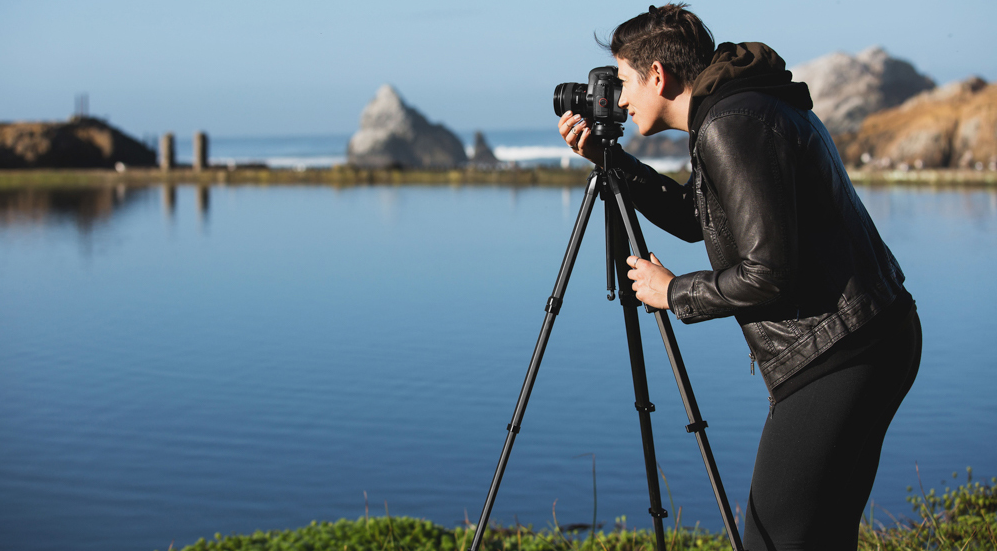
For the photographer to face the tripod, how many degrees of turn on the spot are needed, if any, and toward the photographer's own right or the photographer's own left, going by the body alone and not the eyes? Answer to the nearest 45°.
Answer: approximately 45° to the photographer's own right

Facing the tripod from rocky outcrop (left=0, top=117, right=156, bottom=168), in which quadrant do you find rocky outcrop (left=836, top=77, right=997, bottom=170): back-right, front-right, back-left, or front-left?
front-left

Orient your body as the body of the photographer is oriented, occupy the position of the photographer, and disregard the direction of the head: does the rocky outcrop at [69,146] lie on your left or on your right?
on your right

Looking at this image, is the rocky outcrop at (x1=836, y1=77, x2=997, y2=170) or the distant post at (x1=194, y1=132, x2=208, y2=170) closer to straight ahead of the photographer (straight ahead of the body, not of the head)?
the distant post

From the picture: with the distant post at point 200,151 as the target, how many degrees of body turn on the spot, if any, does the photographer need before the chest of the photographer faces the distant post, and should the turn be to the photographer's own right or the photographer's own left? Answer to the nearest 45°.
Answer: approximately 45° to the photographer's own right

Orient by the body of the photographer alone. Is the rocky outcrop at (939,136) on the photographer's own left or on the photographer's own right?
on the photographer's own right

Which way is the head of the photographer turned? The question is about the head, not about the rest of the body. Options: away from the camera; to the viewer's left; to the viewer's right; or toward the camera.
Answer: to the viewer's left

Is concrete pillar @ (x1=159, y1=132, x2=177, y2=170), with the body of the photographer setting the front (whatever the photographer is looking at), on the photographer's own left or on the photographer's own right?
on the photographer's own right

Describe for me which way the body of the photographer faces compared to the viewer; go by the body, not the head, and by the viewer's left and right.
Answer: facing to the left of the viewer

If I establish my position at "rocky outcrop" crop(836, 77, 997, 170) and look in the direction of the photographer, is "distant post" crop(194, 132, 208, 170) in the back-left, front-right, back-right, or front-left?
front-right
